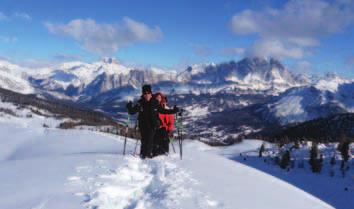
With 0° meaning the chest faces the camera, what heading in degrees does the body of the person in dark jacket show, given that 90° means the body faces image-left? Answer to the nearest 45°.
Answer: approximately 0°
